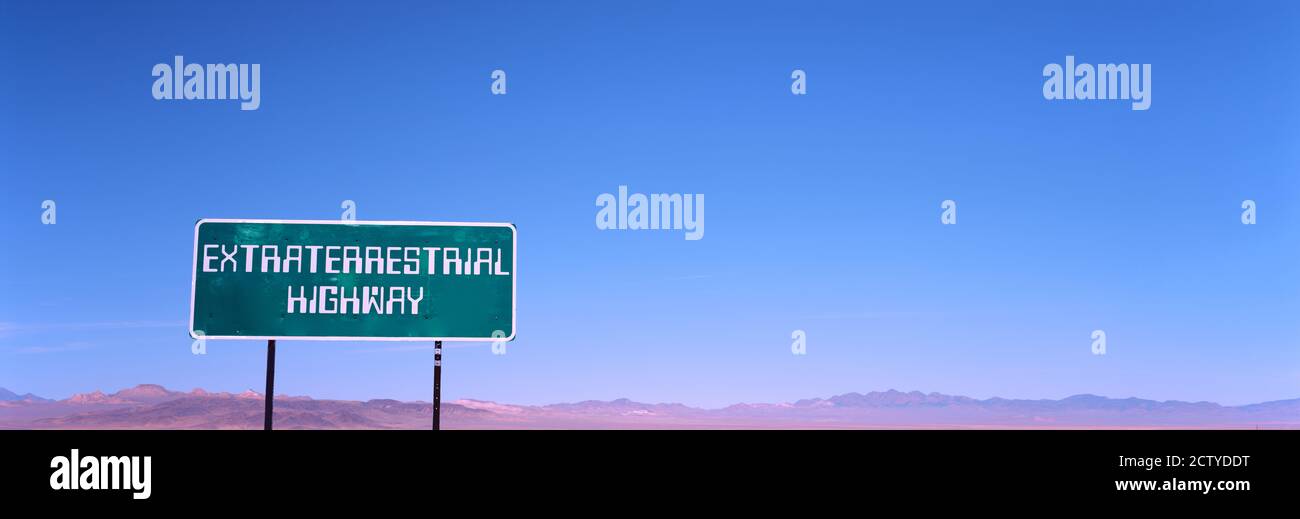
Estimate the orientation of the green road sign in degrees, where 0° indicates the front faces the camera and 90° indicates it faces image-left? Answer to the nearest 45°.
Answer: approximately 0°
